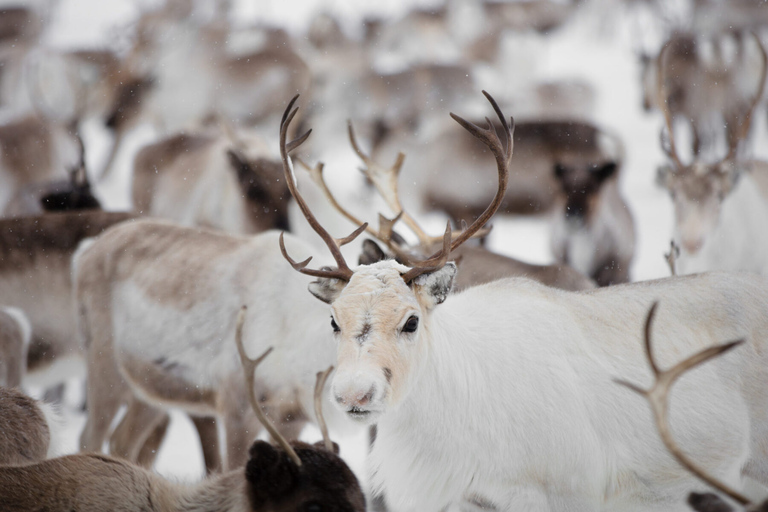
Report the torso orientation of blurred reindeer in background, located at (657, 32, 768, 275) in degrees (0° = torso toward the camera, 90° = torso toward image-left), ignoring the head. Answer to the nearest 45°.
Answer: approximately 45°

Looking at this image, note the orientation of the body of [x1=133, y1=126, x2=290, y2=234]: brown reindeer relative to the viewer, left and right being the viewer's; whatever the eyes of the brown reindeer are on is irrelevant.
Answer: facing to the right of the viewer

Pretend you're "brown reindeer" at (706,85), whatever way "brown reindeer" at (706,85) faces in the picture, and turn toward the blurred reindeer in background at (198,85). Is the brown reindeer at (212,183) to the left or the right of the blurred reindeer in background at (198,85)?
left

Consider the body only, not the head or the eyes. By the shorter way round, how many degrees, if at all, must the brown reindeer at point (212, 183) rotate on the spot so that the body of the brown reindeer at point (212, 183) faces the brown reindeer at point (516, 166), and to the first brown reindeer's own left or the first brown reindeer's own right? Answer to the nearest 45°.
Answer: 0° — it already faces it

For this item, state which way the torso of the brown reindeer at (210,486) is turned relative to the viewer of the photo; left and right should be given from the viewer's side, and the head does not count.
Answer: facing to the right of the viewer

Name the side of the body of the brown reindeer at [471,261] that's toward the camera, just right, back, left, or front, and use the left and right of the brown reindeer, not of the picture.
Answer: left

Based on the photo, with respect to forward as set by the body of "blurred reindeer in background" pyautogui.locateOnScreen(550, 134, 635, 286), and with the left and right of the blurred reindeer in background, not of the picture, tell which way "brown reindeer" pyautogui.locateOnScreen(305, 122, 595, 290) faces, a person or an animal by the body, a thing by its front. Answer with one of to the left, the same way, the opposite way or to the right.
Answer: to the right
